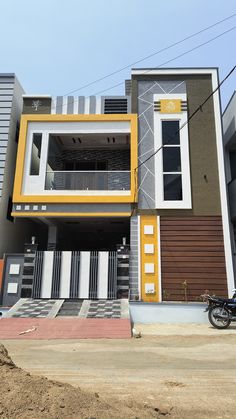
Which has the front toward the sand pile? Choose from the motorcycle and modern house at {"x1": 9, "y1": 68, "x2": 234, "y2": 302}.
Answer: the modern house

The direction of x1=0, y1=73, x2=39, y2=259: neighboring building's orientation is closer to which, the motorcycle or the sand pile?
the sand pile

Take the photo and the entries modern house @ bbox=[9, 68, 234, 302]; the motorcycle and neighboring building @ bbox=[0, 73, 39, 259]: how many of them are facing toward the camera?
2

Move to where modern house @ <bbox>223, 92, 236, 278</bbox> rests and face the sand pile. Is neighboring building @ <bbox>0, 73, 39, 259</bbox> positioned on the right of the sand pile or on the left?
right

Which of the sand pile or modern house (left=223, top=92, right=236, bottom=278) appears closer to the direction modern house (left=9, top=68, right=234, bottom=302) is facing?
the sand pile

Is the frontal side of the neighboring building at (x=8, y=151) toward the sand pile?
yes

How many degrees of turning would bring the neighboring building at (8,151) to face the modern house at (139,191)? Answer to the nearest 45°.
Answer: approximately 45° to its left

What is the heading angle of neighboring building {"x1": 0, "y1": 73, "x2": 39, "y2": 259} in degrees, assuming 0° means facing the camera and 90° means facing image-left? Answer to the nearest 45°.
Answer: approximately 0°

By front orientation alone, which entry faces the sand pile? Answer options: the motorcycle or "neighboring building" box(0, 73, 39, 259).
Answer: the neighboring building
